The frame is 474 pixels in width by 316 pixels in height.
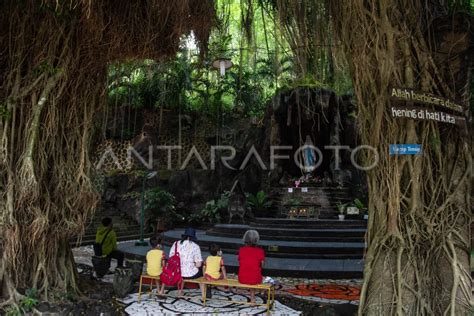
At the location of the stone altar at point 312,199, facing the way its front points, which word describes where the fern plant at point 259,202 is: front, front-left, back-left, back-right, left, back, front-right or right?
right

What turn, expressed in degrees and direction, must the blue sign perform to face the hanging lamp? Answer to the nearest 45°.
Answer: approximately 135° to its right

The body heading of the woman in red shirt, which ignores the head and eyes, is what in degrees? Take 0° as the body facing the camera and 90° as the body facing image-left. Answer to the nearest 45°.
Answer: approximately 180°

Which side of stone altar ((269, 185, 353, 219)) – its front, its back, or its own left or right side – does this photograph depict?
front

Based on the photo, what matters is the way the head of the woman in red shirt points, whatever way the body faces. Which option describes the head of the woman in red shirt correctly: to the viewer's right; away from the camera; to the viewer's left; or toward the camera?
away from the camera

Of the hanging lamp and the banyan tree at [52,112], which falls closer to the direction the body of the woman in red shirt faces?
the hanging lamp

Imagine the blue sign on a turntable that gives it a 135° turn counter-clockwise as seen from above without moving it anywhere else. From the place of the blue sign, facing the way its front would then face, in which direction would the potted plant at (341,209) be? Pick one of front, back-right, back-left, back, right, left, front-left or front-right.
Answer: front-left

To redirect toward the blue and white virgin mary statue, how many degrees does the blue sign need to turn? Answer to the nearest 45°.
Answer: approximately 180°

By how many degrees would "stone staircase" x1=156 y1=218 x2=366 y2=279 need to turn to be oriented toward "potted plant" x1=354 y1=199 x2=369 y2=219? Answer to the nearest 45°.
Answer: approximately 135° to its left

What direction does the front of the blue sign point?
toward the camera

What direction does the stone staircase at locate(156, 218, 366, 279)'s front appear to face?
toward the camera

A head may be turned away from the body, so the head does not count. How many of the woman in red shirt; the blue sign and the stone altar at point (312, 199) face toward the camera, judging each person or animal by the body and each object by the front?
2

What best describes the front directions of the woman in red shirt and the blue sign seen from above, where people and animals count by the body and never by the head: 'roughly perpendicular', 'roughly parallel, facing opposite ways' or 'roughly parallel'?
roughly parallel, facing opposite ways

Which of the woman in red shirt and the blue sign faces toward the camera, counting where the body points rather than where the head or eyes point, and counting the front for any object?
the blue sign

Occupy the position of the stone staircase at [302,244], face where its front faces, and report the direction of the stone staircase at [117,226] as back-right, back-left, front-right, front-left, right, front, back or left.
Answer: back-right
